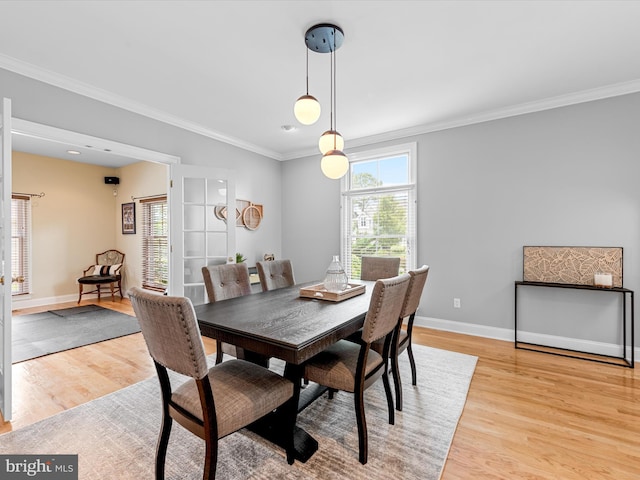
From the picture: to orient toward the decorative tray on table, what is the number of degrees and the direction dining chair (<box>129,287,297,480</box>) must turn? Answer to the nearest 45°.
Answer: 0° — it already faces it

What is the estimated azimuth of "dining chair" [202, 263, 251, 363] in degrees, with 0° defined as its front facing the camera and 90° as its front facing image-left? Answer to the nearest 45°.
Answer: approximately 315°

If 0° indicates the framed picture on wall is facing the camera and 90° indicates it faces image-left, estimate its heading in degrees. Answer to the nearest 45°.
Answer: approximately 45°

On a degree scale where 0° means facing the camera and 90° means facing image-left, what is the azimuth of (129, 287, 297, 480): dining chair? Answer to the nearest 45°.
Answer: approximately 225°

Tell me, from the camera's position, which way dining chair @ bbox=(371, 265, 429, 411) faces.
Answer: facing away from the viewer and to the left of the viewer

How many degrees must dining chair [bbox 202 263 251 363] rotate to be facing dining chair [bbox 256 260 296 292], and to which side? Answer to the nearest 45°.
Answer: approximately 90° to its left

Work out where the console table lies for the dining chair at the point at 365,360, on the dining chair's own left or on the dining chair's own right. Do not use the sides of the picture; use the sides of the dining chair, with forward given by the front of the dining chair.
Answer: on the dining chair's own right

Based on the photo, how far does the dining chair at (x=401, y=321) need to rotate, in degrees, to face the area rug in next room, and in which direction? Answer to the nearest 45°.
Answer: approximately 45° to its left

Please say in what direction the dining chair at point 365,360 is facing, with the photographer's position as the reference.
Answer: facing away from the viewer and to the left of the viewer
